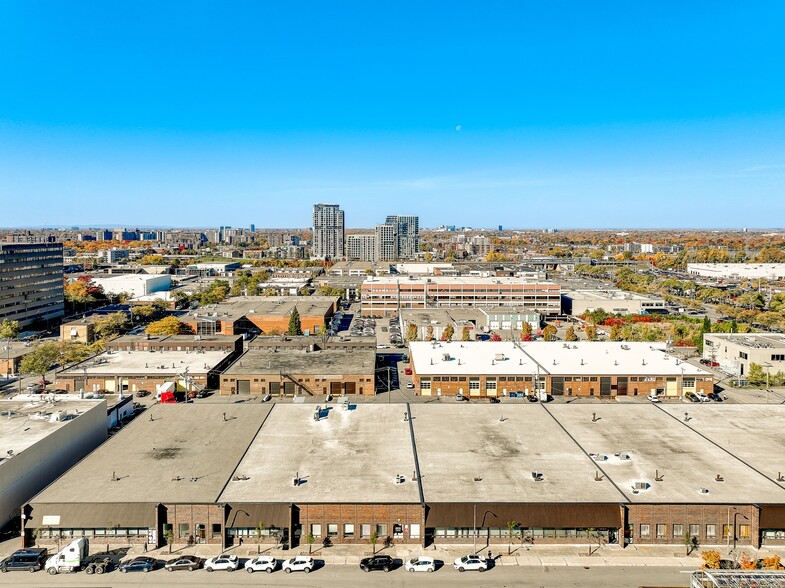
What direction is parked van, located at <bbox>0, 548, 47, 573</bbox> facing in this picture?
to the viewer's left

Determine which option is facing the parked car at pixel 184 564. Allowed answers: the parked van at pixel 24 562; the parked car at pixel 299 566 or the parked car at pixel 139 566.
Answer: the parked car at pixel 299 566

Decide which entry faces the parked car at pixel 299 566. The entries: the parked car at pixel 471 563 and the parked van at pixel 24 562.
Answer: the parked car at pixel 471 563

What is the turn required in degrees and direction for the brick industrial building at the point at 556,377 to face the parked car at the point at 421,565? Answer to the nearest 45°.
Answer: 0° — it already faces it

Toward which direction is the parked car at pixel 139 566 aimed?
to the viewer's left

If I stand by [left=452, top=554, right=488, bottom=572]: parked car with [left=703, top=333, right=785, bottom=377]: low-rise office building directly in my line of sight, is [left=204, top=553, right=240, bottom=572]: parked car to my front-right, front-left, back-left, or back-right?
back-left

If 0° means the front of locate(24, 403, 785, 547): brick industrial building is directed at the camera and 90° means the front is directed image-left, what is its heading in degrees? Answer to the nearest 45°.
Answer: approximately 0°

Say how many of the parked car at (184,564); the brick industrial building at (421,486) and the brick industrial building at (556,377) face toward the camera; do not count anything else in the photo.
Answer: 2

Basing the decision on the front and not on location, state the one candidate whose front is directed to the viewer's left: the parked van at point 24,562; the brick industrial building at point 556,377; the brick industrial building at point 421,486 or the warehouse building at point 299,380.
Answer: the parked van

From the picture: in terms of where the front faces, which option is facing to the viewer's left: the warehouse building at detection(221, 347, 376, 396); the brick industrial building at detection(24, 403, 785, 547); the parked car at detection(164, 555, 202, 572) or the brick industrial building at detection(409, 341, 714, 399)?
the parked car
